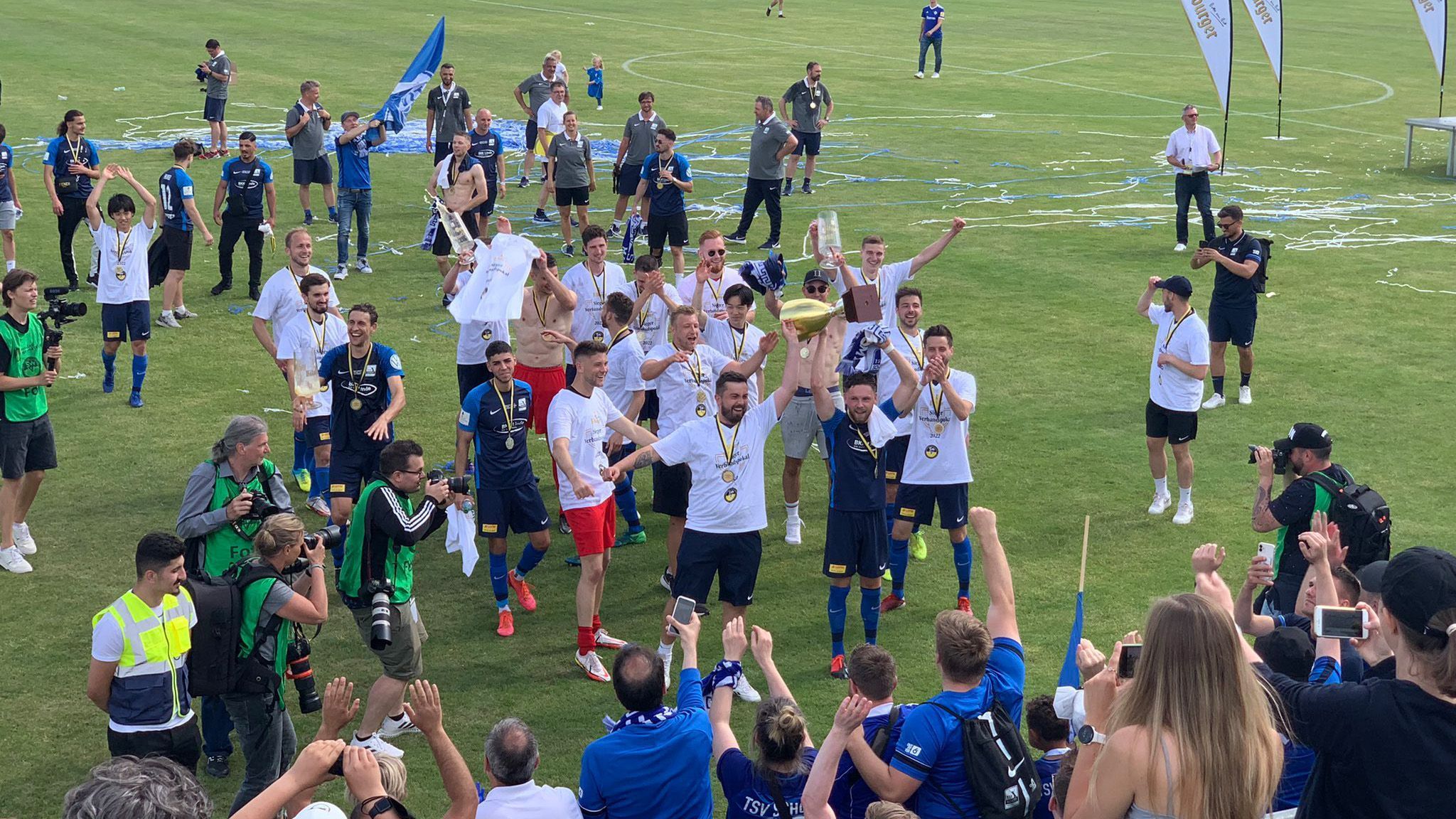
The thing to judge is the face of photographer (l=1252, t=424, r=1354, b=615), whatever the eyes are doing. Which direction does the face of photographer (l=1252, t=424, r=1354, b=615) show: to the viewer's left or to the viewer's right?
to the viewer's left

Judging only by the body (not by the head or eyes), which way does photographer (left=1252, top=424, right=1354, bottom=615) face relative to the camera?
to the viewer's left

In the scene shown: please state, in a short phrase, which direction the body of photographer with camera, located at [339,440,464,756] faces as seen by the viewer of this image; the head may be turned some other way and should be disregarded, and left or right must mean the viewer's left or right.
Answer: facing to the right of the viewer

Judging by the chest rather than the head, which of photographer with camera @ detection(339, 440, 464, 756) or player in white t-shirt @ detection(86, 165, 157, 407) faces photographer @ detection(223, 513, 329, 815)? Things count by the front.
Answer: the player in white t-shirt

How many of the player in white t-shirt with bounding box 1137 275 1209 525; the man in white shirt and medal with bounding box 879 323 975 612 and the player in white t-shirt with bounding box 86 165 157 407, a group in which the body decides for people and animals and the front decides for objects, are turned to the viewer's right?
0

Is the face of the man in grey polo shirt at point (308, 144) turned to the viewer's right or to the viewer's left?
to the viewer's right

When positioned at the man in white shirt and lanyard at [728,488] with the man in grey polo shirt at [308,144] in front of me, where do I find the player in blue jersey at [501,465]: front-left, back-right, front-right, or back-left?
front-left

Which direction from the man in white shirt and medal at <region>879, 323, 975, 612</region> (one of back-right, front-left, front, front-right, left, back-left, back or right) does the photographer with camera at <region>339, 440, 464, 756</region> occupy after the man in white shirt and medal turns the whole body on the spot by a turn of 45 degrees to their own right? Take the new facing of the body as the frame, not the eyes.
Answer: front

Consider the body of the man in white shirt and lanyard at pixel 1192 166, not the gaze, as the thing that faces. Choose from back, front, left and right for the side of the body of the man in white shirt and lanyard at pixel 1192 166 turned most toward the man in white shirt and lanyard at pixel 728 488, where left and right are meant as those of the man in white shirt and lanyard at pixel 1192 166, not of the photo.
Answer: front

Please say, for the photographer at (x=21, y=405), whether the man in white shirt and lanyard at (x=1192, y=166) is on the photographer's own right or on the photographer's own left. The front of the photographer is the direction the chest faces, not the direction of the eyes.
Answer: on the photographer's own left

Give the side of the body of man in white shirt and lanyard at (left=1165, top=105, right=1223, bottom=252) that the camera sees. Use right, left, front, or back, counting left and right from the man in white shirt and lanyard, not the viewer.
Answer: front

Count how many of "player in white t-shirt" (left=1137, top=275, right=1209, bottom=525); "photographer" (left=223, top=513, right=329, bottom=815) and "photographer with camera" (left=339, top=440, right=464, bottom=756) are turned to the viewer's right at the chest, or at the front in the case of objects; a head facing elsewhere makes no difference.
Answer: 2

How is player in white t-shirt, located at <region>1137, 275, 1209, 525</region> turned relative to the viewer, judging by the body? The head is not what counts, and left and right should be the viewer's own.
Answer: facing the viewer and to the left of the viewer
